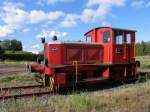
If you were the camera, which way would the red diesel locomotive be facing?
facing the viewer and to the left of the viewer

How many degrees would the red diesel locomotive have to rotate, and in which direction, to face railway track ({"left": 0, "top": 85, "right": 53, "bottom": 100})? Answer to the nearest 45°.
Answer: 0° — it already faces it
